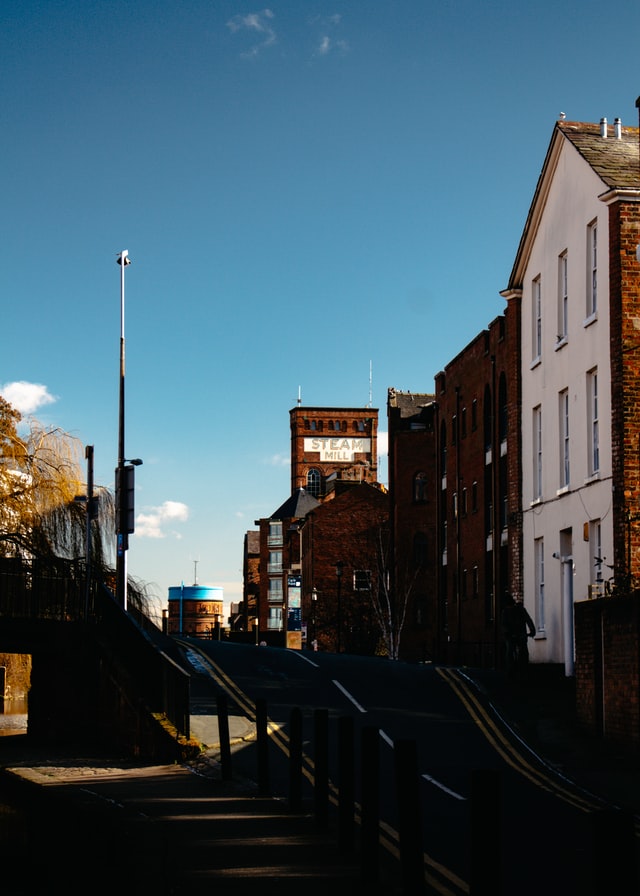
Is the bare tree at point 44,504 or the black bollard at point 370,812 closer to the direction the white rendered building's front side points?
the bare tree

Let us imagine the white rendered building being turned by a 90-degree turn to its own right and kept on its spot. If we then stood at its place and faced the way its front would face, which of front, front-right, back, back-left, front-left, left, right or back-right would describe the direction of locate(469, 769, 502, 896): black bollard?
back

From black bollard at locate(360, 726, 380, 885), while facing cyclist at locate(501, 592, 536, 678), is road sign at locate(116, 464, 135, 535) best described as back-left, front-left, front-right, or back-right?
front-left

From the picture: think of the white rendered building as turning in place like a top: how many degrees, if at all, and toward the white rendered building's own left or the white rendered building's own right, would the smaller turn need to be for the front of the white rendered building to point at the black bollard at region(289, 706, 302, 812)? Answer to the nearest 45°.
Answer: approximately 90° to the white rendered building's own left

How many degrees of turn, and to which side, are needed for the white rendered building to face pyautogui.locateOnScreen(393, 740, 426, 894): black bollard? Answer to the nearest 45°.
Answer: approximately 90° to its left

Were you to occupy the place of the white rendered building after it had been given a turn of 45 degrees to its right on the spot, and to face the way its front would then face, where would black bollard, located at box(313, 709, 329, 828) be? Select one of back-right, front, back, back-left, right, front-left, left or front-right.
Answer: back-left

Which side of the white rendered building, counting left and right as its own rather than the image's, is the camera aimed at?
left

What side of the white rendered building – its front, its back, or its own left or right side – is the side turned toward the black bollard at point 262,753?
left

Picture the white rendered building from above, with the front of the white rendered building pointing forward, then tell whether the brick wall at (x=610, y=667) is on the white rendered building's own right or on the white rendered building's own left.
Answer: on the white rendered building's own left

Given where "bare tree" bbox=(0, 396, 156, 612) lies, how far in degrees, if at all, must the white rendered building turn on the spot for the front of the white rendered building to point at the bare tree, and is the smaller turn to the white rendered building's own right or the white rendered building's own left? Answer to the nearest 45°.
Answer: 0° — it already faces it

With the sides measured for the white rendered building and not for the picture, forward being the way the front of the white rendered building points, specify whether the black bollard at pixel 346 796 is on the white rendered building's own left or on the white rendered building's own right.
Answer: on the white rendered building's own left

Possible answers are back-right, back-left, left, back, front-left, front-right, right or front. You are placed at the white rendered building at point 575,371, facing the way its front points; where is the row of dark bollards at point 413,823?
left

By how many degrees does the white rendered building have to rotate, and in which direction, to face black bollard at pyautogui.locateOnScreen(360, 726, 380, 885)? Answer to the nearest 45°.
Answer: approximately 90° to its left

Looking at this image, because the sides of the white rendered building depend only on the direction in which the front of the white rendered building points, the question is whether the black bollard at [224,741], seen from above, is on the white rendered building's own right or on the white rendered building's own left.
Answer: on the white rendered building's own left
